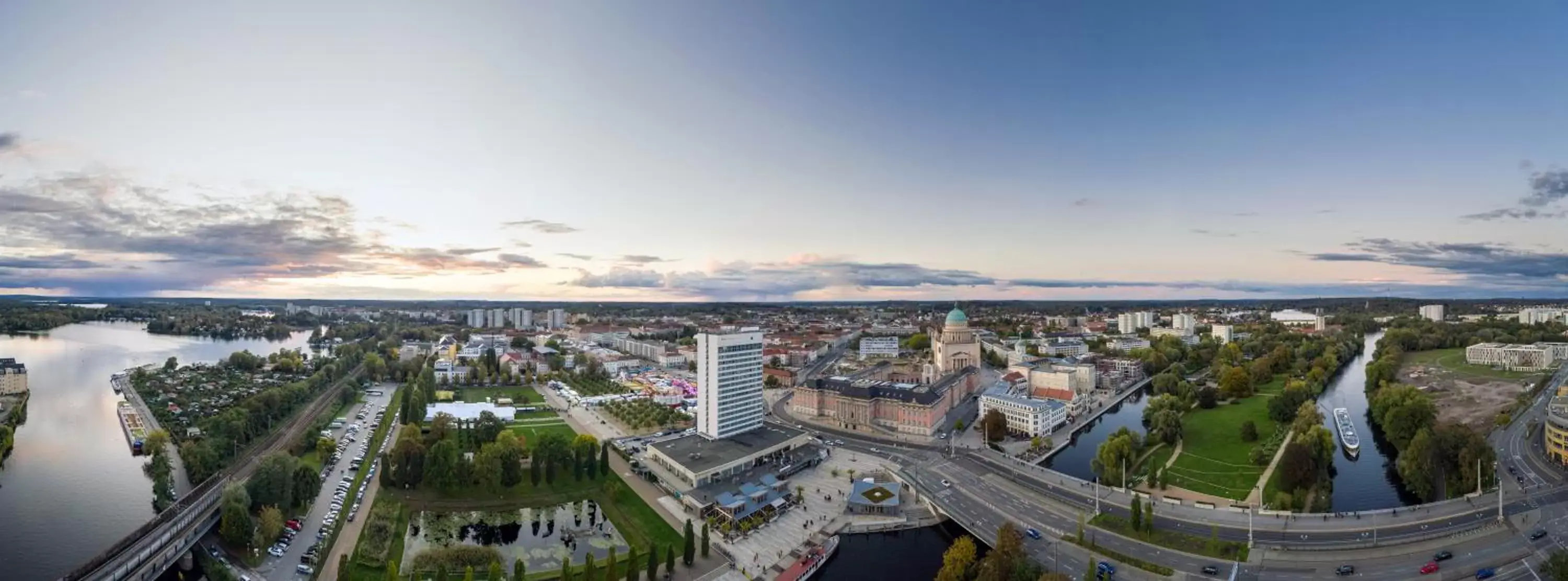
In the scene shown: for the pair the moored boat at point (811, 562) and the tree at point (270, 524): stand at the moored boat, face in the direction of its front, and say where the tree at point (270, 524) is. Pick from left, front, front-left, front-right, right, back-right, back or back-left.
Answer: back-left

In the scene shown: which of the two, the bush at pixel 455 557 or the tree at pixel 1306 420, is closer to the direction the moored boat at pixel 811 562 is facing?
the tree

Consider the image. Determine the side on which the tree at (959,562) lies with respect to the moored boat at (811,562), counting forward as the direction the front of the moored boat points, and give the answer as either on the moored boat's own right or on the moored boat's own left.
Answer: on the moored boat's own right

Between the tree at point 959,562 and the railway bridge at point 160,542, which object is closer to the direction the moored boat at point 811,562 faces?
the tree

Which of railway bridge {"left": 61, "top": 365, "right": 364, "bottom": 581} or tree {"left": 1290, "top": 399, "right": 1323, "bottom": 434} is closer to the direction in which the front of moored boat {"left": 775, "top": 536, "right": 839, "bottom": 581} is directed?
the tree

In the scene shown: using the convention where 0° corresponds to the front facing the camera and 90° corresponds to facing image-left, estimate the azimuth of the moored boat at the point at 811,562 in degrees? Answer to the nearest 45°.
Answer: approximately 225°

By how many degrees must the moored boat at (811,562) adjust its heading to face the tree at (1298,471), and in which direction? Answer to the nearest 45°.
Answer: approximately 45° to its right

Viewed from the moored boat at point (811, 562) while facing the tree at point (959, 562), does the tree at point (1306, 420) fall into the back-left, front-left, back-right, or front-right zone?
front-left

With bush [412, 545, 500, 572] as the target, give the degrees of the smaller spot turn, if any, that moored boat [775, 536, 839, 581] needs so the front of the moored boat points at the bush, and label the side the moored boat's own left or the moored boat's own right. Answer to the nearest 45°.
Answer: approximately 135° to the moored boat's own left

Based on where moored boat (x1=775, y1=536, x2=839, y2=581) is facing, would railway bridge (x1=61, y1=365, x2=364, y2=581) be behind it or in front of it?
behind

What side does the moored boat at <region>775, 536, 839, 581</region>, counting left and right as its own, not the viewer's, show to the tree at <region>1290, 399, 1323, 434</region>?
front

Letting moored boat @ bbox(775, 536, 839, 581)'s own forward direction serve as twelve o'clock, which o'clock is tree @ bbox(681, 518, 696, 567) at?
The tree is roughly at 7 o'clock from the moored boat.

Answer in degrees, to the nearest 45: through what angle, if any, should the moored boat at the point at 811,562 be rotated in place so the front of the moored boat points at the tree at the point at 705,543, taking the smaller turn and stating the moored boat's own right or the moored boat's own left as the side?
approximately 135° to the moored boat's own left
